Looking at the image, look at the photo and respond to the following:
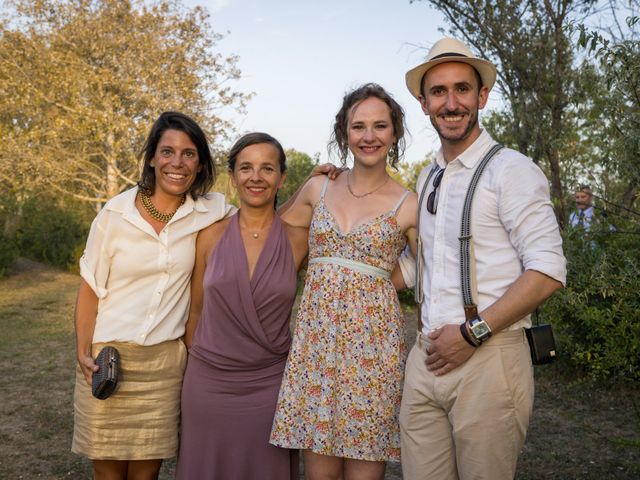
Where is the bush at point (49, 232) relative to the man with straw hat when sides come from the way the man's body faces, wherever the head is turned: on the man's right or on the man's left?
on the man's right

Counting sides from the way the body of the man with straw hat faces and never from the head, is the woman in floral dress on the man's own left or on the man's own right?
on the man's own right

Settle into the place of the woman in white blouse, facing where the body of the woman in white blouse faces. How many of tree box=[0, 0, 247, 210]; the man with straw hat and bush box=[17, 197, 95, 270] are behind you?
2

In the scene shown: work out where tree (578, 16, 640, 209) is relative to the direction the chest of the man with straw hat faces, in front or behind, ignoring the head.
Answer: behind

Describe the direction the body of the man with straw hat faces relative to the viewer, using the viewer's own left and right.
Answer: facing the viewer and to the left of the viewer

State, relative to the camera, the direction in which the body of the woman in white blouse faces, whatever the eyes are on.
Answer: toward the camera

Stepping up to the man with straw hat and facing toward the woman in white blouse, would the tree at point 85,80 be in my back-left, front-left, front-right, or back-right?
front-right

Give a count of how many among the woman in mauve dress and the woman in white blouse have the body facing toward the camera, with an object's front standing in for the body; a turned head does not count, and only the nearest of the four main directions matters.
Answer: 2

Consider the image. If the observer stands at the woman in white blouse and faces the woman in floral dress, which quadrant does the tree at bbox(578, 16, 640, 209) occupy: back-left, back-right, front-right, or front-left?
front-left

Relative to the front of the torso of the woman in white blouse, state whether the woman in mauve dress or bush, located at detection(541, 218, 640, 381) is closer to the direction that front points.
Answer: the woman in mauve dress

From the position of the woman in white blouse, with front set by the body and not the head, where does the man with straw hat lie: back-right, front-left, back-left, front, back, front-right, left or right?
front-left

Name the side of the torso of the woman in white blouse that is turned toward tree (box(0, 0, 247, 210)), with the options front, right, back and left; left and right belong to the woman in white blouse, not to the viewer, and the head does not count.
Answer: back

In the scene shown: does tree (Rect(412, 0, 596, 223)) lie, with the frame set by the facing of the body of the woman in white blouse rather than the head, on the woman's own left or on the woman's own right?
on the woman's own left
